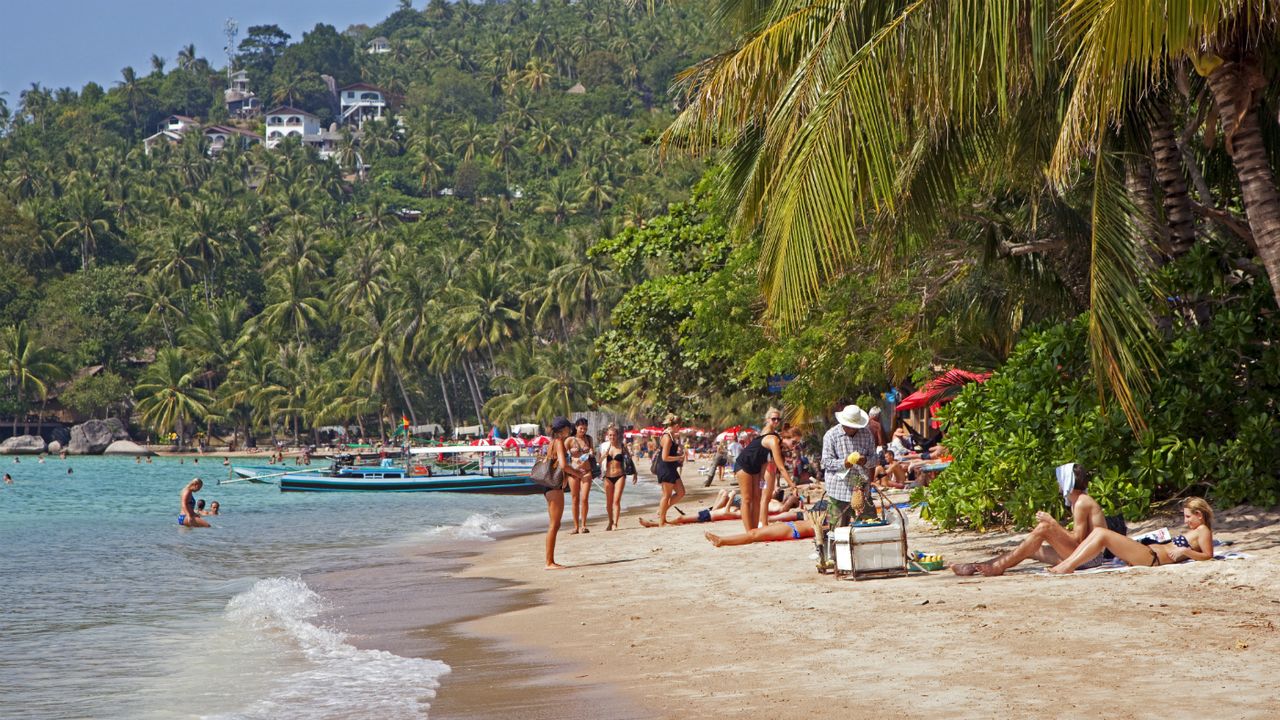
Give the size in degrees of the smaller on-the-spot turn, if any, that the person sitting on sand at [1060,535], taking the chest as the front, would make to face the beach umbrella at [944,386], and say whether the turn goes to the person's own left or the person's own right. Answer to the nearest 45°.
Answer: approximately 90° to the person's own right

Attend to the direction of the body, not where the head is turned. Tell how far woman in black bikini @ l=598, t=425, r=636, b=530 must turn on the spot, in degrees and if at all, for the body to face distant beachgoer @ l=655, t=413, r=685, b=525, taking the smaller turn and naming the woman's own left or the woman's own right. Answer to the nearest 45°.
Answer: approximately 90° to the woman's own left

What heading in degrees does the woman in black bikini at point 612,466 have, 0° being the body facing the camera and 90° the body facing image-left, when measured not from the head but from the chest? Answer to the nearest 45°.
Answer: approximately 0°

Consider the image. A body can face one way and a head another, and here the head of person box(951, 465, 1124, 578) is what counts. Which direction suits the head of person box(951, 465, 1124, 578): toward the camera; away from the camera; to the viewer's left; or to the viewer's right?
to the viewer's left

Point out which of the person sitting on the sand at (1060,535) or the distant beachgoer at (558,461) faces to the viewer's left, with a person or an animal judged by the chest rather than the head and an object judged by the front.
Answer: the person sitting on the sand

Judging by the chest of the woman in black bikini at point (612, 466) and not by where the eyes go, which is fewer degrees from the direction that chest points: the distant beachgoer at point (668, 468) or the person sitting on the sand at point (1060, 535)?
the person sitting on the sand

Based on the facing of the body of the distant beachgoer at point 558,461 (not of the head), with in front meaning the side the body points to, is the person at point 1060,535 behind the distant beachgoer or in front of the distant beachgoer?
in front

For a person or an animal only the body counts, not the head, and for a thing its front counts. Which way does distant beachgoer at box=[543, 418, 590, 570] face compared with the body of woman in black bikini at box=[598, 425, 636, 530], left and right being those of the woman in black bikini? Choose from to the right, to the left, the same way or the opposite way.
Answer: to the left

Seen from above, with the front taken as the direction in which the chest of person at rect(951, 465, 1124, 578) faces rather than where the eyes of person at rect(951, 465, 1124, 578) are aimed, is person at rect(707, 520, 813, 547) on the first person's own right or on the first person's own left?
on the first person's own right

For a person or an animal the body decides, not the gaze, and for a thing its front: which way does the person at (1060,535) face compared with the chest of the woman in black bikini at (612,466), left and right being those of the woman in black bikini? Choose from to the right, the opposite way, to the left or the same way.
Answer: to the right

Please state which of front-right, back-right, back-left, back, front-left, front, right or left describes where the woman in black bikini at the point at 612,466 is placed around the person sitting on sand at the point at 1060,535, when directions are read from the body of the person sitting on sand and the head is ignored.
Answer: front-right

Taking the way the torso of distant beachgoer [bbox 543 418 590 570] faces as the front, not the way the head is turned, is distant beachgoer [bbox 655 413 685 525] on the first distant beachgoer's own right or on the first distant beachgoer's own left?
on the first distant beachgoer's own left

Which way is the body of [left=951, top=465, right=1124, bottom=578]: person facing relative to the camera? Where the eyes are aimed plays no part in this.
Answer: to the viewer's left

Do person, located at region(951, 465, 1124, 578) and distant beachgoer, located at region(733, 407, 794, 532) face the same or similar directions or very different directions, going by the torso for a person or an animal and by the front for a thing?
very different directions
